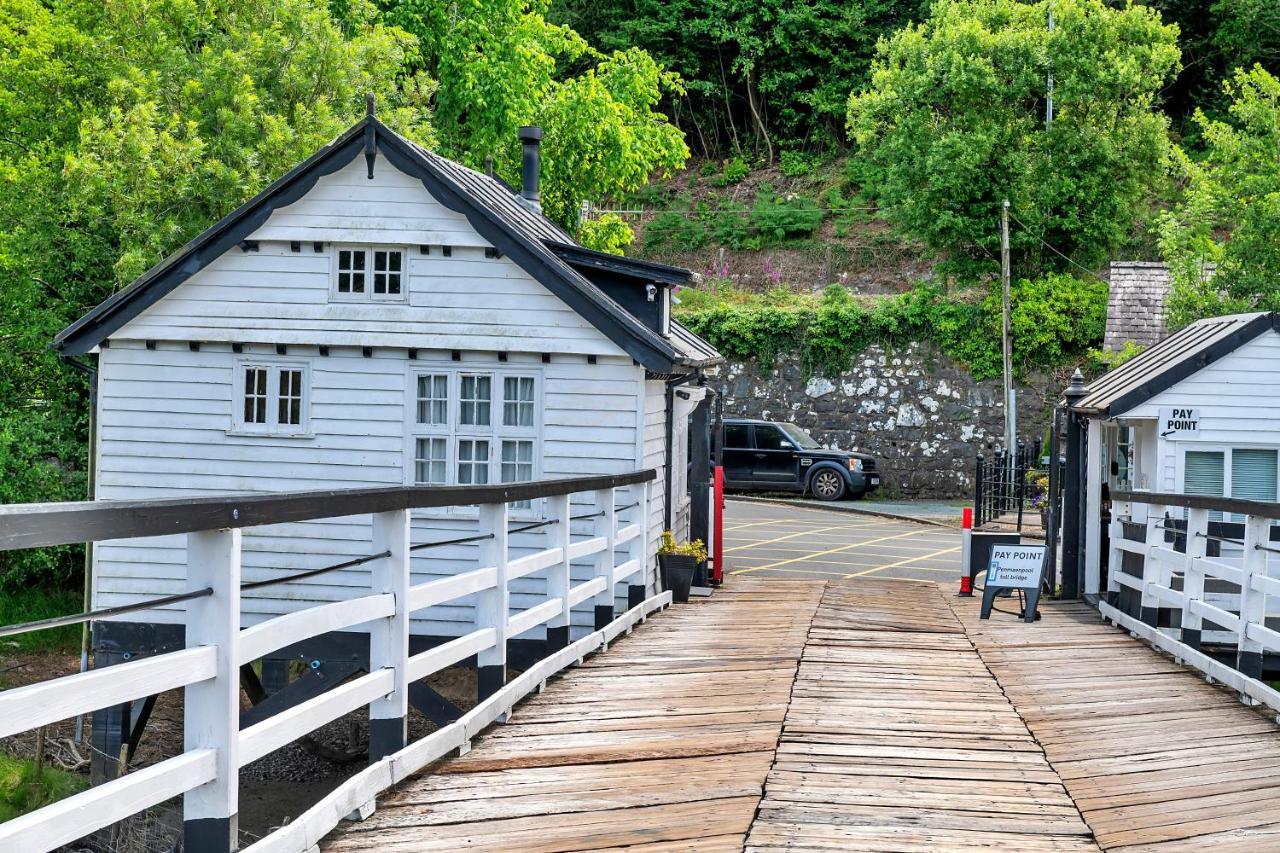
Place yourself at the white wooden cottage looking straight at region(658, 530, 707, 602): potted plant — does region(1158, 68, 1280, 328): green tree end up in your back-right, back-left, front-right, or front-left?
front-left

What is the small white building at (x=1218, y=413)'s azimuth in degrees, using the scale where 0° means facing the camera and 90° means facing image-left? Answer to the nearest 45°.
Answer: approximately 90°

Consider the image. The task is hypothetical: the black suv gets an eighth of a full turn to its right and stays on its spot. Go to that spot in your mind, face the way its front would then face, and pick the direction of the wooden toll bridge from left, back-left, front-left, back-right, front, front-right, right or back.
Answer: front-right

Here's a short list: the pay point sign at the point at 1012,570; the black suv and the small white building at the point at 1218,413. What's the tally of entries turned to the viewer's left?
1

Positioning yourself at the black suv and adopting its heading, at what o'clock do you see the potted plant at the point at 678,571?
The potted plant is roughly at 3 o'clock from the black suv.

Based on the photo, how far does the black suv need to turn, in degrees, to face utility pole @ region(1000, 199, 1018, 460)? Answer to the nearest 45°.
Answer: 0° — it already faces it

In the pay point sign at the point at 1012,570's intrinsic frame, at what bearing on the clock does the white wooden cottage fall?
The white wooden cottage is roughly at 3 o'clock from the pay point sign.

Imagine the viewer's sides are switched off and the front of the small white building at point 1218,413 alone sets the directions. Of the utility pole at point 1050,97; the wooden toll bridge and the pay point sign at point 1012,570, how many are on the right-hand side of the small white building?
1

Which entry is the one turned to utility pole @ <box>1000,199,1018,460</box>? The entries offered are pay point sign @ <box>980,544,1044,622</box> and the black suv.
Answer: the black suv

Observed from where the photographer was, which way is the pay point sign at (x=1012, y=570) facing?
facing the viewer

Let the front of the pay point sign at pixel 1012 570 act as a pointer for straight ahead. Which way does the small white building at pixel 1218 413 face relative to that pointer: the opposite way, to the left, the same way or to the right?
to the right

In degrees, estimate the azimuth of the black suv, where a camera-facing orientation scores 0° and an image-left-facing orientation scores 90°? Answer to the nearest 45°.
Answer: approximately 270°

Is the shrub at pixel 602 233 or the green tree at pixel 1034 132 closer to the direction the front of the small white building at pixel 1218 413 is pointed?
the shrub

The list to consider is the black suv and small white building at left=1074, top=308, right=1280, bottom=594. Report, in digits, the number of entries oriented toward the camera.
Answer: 0

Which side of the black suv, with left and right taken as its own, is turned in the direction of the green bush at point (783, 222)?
left
